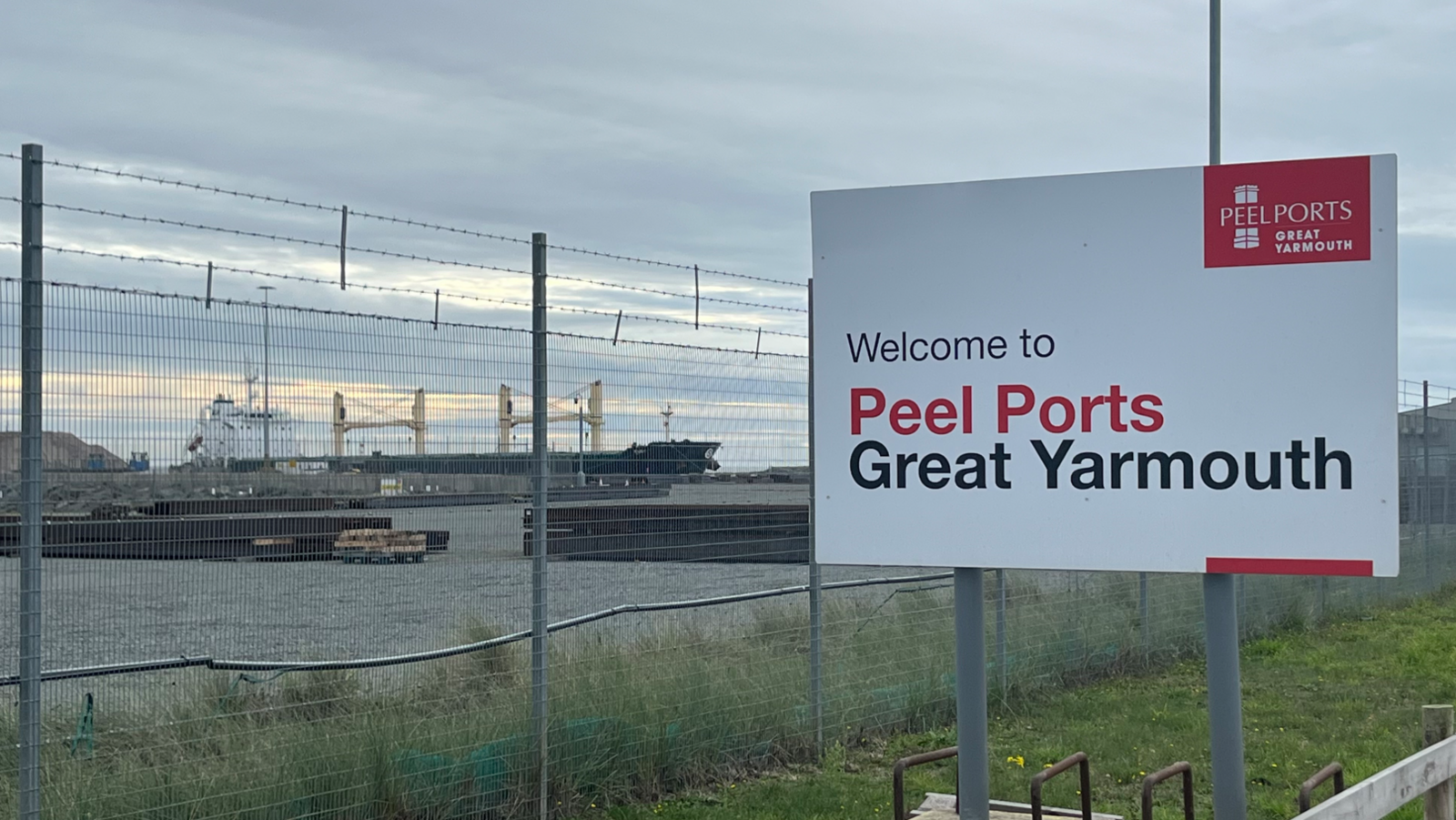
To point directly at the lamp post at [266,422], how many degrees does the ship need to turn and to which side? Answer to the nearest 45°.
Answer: approximately 135° to its right

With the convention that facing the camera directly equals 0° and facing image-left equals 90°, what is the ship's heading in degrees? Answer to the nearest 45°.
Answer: approximately 270°

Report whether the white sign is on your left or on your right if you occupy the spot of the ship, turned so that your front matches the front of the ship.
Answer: on your right

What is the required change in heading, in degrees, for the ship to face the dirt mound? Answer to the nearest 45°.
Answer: approximately 135° to its right

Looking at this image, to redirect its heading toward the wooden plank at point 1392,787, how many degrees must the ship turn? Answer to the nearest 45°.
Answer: approximately 45° to its right

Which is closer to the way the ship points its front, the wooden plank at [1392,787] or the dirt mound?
the wooden plank
